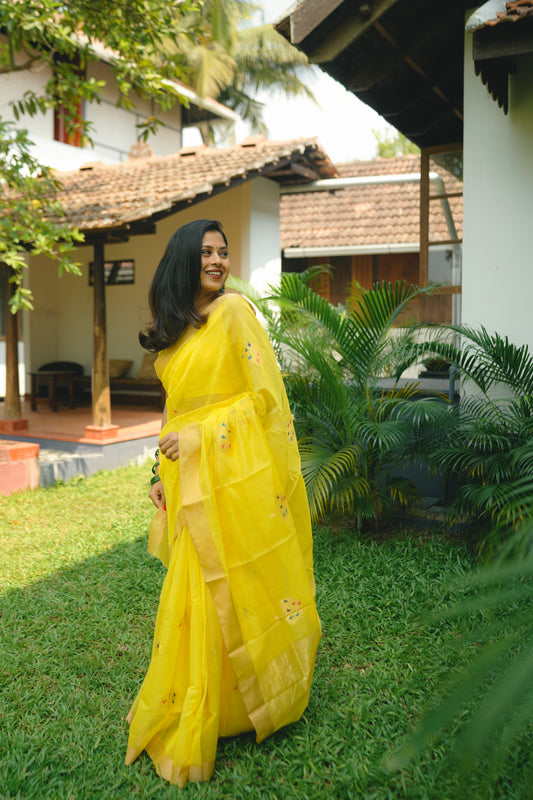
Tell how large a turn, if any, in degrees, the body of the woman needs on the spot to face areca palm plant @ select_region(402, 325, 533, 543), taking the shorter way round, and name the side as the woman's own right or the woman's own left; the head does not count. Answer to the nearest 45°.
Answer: approximately 180°

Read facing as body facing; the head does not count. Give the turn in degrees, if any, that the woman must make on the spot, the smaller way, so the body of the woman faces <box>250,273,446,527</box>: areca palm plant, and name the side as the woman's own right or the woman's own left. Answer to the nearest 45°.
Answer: approximately 135° to the woman's own right

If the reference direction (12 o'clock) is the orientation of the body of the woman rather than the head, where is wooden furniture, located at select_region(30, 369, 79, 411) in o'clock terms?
The wooden furniture is roughly at 4 o'clock from the woman.

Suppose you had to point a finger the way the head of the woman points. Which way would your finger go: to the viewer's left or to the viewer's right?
to the viewer's right

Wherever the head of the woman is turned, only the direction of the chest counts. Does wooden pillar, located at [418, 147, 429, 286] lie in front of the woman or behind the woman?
behind

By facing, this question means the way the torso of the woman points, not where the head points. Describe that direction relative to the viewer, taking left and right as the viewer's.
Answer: facing the viewer and to the left of the viewer
